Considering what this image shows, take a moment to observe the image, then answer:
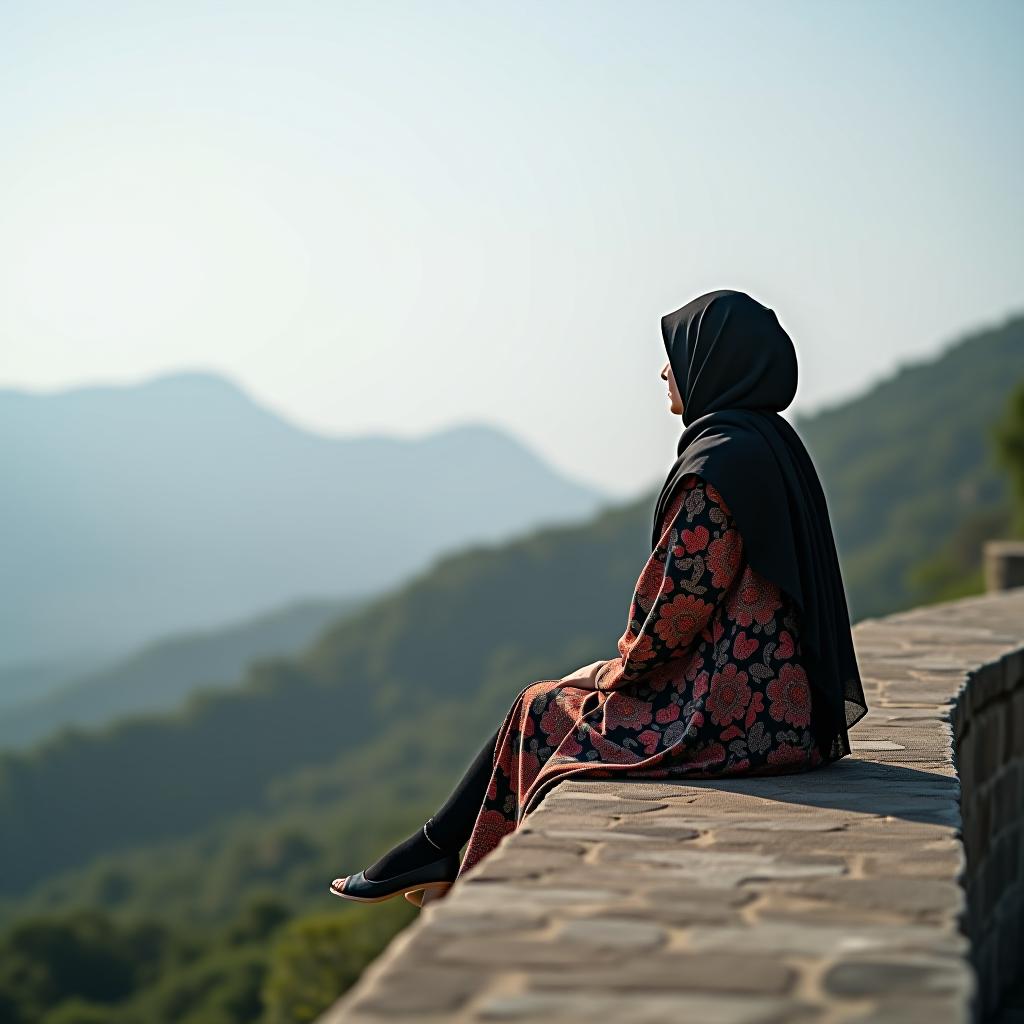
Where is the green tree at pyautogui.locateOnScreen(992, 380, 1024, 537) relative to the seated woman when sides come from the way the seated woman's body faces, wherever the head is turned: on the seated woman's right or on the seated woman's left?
on the seated woman's right

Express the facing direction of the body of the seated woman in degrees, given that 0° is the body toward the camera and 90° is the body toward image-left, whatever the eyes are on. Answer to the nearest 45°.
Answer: approximately 90°

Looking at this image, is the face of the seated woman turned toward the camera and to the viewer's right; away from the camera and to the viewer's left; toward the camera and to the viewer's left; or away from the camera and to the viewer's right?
away from the camera and to the viewer's left
